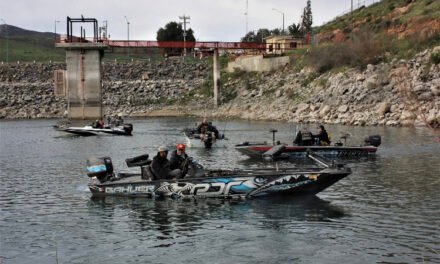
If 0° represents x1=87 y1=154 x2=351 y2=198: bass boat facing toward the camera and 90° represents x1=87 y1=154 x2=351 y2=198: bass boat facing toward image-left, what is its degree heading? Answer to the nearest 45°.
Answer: approximately 270°

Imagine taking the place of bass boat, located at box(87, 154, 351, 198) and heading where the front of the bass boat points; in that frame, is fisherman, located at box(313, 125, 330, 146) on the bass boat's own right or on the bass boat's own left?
on the bass boat's own left

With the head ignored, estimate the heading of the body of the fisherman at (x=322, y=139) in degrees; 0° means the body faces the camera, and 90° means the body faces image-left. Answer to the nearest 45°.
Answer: approximately 90°

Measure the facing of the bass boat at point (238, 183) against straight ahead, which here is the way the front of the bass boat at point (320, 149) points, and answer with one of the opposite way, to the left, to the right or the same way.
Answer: the opposite way

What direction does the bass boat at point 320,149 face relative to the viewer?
to the viewer's left

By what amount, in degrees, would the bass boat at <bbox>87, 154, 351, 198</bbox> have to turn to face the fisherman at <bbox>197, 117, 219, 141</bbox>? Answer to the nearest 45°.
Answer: approximately 90° to its left

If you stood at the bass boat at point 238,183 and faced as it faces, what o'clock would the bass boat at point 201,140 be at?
the bass boat at point 201,140 is roughly at 9 o'clock from the bass boat at point 238,183.

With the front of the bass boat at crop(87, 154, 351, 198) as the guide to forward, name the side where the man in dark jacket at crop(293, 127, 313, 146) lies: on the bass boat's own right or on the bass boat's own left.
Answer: on the bass boat's own left

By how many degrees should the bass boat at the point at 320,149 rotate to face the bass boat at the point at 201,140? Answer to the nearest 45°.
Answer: approximately 45° to its right

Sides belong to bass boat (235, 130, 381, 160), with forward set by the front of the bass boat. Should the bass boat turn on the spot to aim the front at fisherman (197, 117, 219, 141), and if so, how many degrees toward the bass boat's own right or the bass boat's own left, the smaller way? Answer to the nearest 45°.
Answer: approximately 45° to the bass boat's own right

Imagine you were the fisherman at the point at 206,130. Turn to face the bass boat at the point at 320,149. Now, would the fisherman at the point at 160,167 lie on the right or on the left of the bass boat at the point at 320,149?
right

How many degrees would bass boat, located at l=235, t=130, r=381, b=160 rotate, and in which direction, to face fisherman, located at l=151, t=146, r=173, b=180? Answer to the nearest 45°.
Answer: approximately 45° to its left
